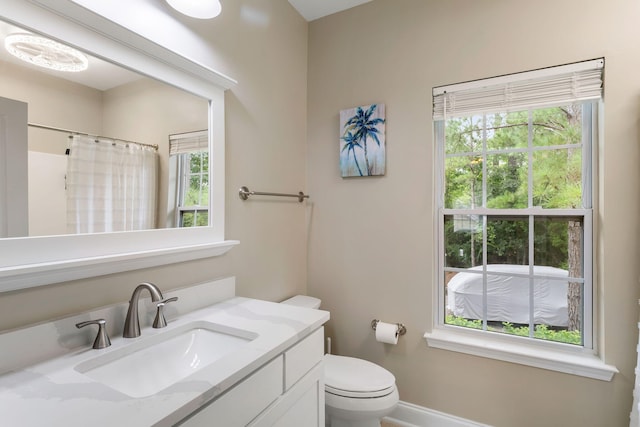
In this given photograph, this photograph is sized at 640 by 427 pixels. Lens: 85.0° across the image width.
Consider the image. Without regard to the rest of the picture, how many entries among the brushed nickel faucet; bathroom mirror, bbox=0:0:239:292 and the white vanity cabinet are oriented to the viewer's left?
0

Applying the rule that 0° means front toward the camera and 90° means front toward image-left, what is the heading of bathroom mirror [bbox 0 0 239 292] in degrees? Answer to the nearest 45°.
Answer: approximately 315°

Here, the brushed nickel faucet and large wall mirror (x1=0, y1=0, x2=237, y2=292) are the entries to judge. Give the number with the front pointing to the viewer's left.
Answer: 0

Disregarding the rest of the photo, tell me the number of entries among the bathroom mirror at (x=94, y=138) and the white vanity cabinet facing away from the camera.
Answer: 0

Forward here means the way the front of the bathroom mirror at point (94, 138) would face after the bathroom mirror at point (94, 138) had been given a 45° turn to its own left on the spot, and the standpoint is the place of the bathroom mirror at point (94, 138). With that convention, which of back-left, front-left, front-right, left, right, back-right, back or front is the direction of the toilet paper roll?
front

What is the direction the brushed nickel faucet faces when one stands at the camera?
facing the viewer and to the right of the viewer

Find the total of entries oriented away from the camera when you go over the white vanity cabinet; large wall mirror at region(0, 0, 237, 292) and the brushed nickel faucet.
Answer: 0
